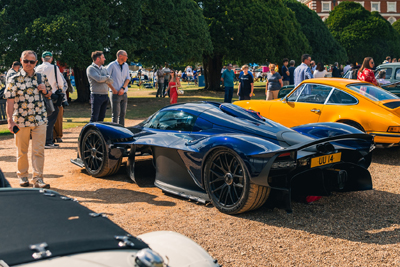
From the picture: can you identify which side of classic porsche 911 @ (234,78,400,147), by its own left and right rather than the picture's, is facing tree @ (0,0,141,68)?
front

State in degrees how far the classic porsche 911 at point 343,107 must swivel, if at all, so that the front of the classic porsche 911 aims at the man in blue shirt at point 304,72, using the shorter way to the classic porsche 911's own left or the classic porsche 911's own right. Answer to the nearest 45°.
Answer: approximately 45° to the classic porsche 911's own right

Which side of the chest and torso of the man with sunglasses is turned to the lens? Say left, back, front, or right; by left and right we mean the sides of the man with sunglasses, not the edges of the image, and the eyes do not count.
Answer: front

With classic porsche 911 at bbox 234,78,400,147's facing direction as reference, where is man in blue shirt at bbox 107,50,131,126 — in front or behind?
in front

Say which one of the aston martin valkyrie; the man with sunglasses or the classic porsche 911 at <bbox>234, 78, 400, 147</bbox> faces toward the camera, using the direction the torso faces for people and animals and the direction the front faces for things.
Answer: the man with sunglasses

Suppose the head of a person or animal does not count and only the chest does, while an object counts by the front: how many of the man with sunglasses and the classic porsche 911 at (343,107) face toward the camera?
1

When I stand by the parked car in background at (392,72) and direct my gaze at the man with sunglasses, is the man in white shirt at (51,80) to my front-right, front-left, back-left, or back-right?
front-right

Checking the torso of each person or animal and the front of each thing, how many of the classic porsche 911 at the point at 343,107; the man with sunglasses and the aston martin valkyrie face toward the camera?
1

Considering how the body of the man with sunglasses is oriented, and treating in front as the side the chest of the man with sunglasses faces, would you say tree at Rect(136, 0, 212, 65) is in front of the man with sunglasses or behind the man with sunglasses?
behind

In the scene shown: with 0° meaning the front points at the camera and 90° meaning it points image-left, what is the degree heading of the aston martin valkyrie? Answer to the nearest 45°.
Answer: approximately 135°
